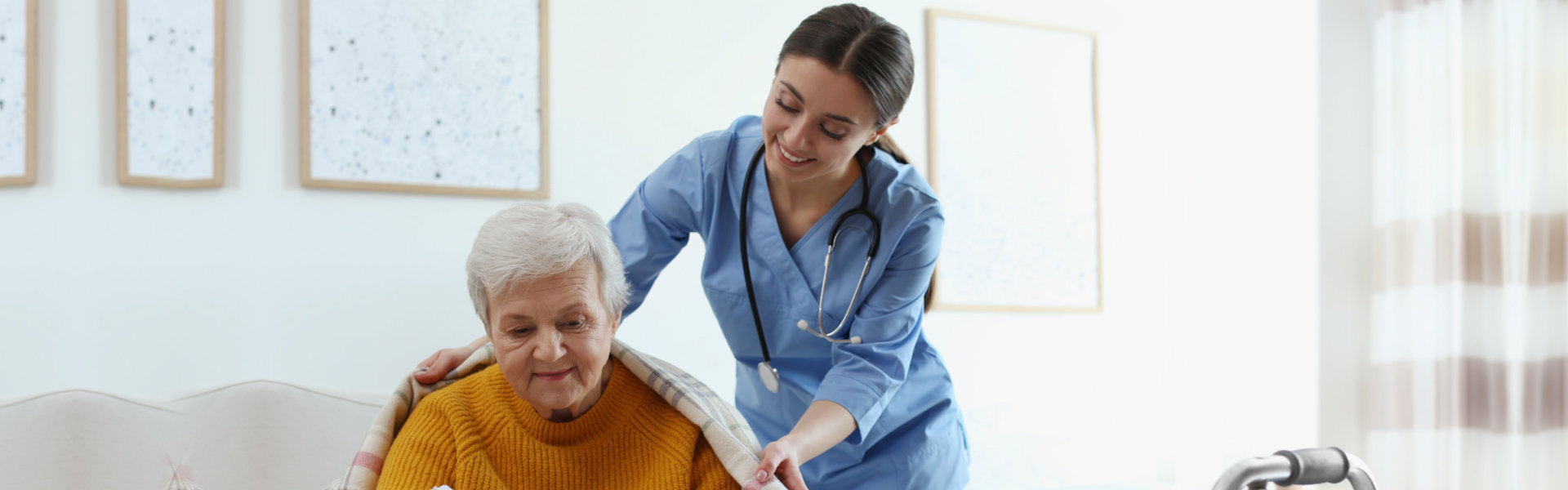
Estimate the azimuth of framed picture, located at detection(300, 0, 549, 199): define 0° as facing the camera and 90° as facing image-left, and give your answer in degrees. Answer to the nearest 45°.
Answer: approximately 0°

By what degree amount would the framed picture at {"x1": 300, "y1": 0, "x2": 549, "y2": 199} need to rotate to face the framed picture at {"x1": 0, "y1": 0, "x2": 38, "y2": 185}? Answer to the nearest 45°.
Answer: approximately 90° to its right

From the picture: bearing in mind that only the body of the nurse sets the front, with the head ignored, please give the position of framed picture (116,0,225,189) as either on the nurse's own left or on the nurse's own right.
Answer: on the nurse's own right

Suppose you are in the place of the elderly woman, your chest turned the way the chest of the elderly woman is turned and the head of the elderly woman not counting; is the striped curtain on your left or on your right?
on your left

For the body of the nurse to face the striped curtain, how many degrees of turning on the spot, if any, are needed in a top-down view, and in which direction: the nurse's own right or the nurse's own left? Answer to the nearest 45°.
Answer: approximately 135° to the nurse's own left

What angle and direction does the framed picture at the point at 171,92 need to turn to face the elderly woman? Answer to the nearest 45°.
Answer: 0° — it already faces them

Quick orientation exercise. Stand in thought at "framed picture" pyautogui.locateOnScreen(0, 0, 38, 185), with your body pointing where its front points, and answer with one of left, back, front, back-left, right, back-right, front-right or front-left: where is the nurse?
front-left

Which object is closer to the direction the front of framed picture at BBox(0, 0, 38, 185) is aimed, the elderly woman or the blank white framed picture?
the elderly woman

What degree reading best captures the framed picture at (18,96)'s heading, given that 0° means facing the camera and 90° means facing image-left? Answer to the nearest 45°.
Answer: approximately 0°
